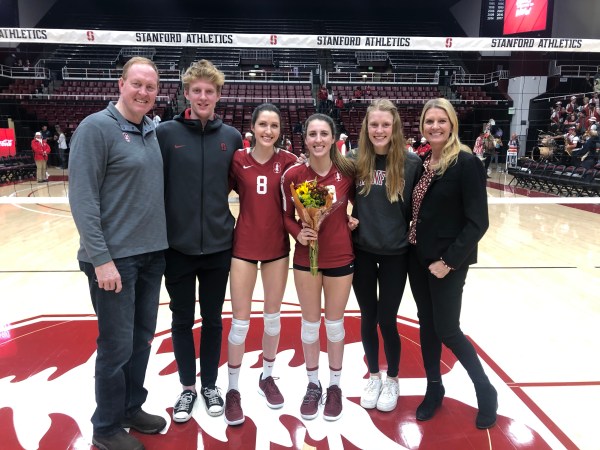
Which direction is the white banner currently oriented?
toward the camera

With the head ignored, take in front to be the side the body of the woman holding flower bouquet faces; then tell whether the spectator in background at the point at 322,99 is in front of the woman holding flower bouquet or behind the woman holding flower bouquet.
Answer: behind

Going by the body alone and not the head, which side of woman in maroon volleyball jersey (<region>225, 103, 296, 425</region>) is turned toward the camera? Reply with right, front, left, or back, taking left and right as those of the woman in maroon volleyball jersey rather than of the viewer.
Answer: front

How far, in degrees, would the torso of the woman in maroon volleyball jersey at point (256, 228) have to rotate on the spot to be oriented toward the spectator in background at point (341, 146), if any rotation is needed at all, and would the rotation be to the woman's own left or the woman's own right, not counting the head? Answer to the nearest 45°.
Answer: approximately 180°

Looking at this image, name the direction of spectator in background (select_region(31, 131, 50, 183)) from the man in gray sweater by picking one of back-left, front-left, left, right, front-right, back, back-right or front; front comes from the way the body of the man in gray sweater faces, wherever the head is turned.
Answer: back-left

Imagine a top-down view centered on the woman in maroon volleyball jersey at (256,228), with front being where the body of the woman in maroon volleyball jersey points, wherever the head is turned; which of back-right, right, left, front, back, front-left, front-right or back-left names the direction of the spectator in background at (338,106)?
back

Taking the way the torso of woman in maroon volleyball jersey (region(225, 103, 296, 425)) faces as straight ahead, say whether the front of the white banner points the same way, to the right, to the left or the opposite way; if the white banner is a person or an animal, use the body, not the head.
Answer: the same way

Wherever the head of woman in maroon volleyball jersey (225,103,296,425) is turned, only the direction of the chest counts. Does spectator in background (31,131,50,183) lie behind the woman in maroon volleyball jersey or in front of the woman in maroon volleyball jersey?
behind

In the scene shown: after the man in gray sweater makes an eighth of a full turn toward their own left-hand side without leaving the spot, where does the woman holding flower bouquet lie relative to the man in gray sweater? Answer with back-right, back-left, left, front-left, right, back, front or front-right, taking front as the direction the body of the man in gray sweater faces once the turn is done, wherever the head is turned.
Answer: front

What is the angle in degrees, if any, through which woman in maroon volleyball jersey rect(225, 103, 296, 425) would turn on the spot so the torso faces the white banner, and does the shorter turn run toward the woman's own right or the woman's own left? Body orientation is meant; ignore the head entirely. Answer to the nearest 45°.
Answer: approximately 180°

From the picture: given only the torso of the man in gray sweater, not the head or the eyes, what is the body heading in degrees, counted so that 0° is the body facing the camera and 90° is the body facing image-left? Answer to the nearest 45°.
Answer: approximately 315°

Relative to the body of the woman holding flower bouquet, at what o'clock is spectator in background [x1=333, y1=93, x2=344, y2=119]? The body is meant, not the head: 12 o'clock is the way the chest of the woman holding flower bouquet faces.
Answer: The spectator in background is roughly at 6 o'clock from the woman holding flower bouquet.

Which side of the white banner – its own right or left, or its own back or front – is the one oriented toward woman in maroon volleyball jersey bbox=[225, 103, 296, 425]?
front

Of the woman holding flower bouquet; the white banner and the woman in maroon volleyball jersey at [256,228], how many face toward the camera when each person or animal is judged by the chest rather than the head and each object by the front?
3

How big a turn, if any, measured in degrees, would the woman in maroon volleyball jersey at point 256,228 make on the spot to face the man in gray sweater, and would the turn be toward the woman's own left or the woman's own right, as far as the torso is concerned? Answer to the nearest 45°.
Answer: approximately 45° to the woman's own right

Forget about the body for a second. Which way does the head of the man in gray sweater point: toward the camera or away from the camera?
toward the camera

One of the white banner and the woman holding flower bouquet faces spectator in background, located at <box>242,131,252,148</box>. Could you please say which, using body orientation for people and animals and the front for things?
the white banner

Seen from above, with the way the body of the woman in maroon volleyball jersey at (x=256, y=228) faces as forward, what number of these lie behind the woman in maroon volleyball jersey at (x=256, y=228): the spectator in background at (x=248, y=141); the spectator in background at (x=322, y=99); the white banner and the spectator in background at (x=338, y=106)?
4
